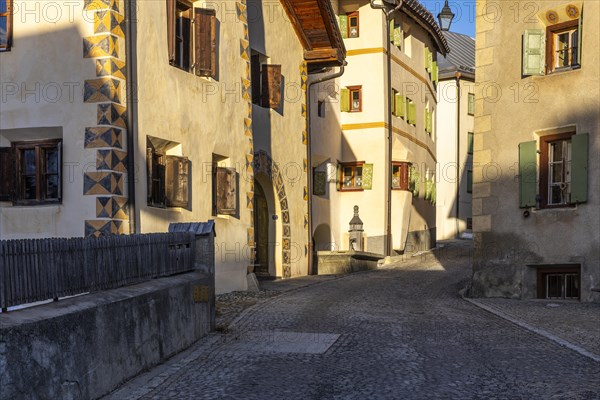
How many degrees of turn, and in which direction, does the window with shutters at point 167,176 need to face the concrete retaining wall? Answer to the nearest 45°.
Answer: approximately 45° to its right

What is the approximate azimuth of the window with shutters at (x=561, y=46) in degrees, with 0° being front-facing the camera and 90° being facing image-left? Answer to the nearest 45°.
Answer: approximately 45°

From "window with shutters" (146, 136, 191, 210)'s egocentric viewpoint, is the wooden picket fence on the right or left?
on its right

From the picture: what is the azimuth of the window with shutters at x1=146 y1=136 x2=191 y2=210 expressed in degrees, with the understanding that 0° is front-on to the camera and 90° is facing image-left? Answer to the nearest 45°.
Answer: approximately 315°
